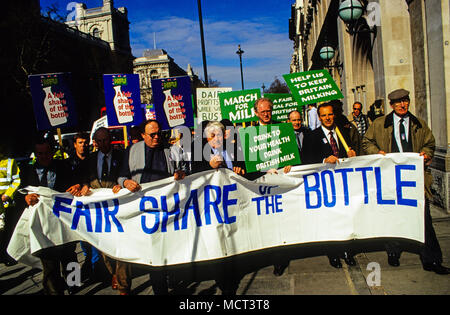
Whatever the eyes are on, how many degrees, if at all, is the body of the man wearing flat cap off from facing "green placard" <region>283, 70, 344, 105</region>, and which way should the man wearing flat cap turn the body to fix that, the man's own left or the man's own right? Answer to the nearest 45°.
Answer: approximately 135° to the man's own right

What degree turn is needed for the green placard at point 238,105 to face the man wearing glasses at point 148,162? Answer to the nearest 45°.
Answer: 0° — it already faces them

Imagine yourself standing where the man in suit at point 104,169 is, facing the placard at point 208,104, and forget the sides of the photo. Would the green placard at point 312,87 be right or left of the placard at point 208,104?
right

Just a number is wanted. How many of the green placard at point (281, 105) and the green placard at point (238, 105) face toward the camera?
2

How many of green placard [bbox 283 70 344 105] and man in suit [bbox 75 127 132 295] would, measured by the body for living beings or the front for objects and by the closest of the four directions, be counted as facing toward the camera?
2

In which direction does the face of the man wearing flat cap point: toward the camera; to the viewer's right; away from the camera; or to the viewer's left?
toward the camera

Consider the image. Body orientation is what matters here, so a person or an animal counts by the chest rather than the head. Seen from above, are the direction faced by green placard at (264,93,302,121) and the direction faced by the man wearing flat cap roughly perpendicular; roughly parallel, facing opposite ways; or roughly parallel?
roughly parallel

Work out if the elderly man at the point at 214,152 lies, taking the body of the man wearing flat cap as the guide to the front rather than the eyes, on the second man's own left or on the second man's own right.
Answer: on the second man's own right

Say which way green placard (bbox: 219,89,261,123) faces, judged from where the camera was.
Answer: facing the viewer

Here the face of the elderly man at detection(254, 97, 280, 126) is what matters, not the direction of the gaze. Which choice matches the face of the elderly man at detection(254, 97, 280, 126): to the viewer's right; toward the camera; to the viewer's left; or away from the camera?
toward the camera

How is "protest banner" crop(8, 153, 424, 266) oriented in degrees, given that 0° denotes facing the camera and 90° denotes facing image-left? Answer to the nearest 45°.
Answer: approximately 0°

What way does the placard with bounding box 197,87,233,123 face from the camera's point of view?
toward the camera

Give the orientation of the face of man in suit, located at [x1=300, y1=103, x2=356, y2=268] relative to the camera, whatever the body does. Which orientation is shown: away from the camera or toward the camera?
toward the camera

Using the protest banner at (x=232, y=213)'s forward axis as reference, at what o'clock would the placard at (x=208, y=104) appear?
The placard is roughly at 6 o'clock from the protest banner.

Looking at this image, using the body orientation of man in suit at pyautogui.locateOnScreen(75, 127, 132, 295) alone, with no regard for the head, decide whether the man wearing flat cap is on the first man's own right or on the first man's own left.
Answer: on the first man's own left

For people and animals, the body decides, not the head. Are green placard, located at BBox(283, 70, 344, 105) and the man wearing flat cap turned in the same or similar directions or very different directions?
same or similar directions
